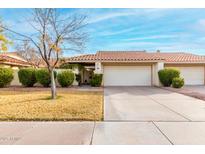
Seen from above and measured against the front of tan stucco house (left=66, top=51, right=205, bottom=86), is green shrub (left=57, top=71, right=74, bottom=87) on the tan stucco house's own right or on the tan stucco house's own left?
on the tan stucco house's own right

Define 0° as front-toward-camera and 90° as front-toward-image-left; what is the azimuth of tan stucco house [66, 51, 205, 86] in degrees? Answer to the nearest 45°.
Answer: approximately 0°

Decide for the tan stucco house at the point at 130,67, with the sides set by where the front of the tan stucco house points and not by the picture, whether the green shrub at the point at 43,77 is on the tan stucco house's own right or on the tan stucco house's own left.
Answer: on the tan stucco house's own right

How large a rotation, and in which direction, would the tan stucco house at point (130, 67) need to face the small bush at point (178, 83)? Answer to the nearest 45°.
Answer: approximately 45° to its left

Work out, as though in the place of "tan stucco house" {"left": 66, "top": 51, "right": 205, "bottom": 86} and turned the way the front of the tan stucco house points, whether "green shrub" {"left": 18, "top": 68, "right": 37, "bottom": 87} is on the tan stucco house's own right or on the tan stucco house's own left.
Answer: on the tan stucco house's own right

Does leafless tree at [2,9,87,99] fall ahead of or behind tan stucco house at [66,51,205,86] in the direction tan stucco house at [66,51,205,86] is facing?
ahead

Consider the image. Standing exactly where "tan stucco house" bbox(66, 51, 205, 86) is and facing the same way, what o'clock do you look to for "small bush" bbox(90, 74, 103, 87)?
The small bush is roughly at 2 o'clock from the tan stucco house.
